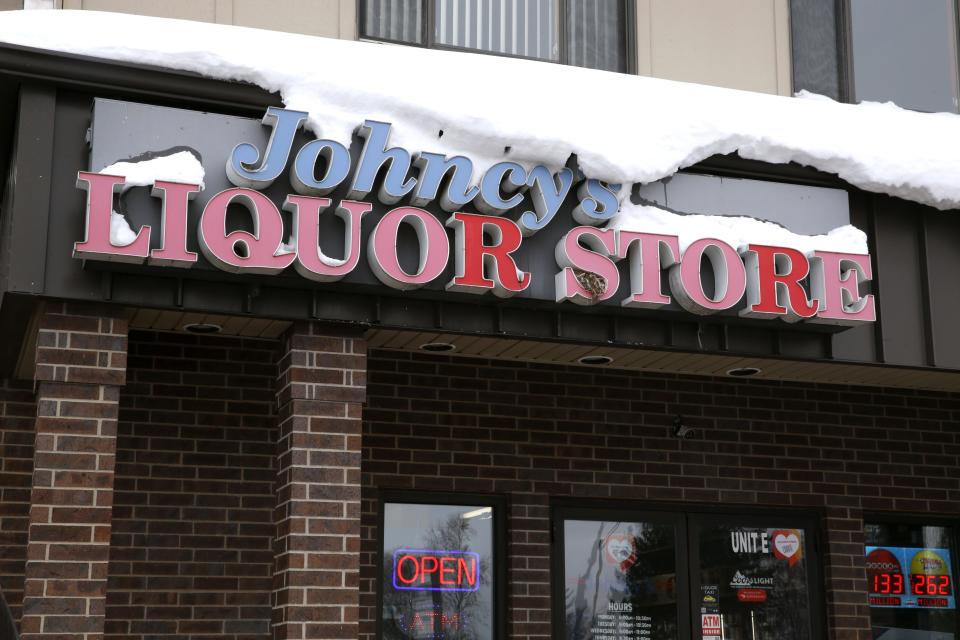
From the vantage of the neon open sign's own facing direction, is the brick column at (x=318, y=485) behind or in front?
in front

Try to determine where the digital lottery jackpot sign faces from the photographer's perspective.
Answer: facing the viewer

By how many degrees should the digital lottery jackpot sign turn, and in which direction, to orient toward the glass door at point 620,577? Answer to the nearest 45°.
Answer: approximately 45° to its right

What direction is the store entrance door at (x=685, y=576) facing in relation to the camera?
toward the camera

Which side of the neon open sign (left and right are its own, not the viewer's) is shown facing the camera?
front

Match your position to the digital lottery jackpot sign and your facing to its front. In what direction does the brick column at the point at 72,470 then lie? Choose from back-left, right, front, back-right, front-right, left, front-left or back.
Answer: front-right

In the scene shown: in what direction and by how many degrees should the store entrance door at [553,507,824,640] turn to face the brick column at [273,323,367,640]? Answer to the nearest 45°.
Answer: approximately 45° to its right

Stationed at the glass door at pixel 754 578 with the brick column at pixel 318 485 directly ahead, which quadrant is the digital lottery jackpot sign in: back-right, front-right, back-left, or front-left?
back-left

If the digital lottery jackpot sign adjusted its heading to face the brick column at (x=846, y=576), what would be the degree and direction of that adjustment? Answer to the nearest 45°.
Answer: approximately 45° to its right

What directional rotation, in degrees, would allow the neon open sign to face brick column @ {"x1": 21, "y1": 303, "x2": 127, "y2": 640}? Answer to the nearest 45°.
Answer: approximately 45° to its right

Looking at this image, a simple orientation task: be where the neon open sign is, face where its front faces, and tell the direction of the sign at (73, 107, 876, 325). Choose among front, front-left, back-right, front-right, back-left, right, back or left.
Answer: front

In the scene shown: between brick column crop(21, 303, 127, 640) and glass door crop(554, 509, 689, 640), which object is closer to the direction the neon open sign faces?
the brick column

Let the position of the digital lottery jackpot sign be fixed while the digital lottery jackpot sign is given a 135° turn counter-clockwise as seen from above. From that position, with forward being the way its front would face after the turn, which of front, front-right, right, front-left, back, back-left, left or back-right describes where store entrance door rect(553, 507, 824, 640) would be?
back
